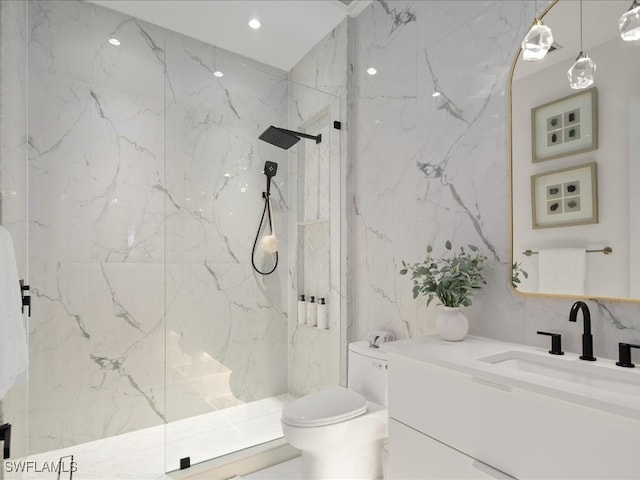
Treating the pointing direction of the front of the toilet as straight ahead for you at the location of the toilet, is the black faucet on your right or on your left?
on your left

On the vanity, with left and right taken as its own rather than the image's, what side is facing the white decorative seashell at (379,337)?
right

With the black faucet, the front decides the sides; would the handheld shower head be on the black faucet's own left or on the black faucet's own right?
on the black faucet's own right

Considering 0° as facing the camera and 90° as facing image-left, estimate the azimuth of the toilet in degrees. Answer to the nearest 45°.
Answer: approximately 45°

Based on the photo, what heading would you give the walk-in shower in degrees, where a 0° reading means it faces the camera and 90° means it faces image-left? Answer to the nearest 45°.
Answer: approximately 315°

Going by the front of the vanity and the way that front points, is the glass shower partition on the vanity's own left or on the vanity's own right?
on the vanity's own right

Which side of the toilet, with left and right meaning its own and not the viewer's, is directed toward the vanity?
left
